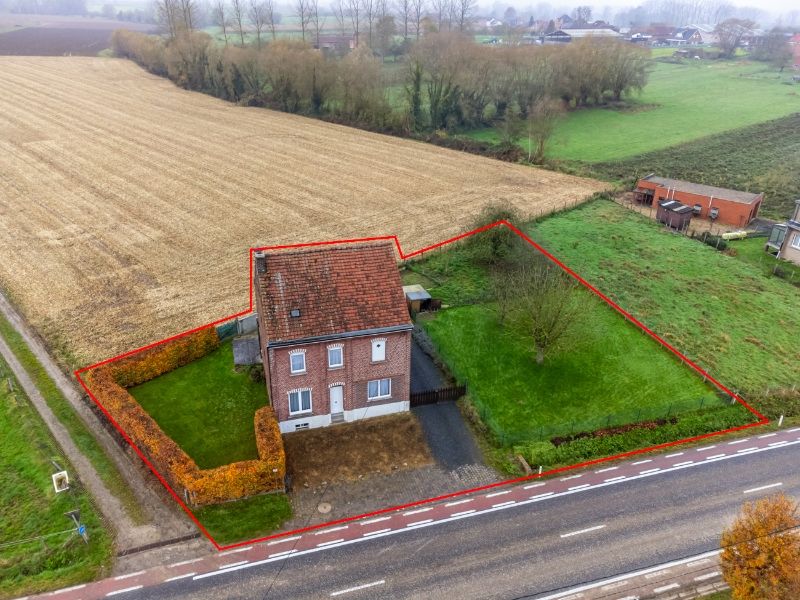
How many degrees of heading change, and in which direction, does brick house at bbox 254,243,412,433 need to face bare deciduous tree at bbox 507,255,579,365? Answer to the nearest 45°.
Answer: approximately 90° to its left

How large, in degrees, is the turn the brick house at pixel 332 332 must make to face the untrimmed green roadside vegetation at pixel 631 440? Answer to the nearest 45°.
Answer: approximately 90° to its left

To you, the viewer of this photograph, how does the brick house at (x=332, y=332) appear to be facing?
facing the viewer

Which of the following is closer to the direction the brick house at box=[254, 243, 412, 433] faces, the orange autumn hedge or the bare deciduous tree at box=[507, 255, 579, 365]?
the orange autumn hedge
